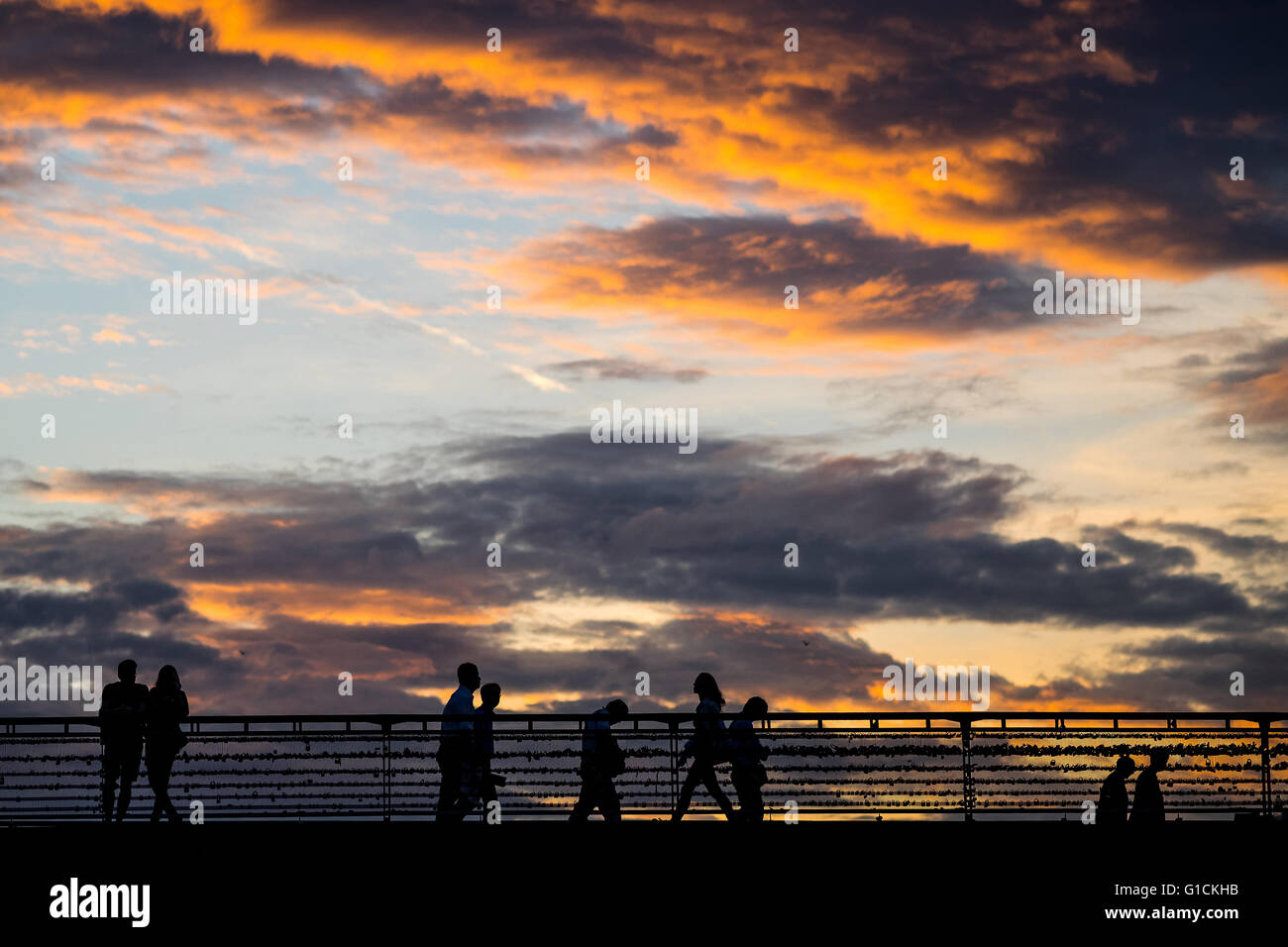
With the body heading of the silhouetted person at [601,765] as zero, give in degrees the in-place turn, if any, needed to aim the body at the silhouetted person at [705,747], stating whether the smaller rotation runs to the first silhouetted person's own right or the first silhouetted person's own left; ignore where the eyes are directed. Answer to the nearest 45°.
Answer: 0° — they already face them

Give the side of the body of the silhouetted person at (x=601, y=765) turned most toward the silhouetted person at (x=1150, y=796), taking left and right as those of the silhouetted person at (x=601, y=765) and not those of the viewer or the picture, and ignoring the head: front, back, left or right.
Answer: front

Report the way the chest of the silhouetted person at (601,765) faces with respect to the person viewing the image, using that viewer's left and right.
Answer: facing to the right of the viewer

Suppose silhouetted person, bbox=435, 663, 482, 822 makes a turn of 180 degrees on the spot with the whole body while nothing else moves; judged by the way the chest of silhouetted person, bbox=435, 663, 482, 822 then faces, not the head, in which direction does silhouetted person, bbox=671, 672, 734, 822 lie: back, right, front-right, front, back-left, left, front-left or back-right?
back

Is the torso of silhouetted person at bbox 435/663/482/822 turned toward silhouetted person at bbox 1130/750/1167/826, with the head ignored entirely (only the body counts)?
yes

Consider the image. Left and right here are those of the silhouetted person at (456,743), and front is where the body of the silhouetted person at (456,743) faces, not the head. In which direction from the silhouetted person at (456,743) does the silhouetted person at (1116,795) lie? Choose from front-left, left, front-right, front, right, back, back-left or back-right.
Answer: front

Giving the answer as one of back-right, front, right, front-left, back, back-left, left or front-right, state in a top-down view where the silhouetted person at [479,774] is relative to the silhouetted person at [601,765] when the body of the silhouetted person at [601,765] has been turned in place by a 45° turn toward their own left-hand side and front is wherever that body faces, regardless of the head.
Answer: back-left

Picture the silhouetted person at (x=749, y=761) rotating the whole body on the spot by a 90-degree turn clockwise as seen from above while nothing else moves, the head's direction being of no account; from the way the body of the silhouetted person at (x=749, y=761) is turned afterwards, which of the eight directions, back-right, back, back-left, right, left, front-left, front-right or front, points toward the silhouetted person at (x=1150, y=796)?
left

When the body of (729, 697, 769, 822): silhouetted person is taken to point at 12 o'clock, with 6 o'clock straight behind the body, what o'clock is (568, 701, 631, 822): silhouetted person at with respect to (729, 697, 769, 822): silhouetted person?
(568, 701, 631, 822): silhouetted person is roughly at 6 o'clock from (729, 697, 769, 822): silhouetted person.

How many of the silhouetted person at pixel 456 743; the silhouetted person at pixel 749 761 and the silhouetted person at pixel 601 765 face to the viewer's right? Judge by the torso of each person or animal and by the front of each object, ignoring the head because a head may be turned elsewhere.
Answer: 3

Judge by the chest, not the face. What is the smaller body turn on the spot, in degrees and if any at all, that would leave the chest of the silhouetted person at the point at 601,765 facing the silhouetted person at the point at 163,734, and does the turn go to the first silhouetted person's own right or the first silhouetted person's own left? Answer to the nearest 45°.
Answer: approximately 180°

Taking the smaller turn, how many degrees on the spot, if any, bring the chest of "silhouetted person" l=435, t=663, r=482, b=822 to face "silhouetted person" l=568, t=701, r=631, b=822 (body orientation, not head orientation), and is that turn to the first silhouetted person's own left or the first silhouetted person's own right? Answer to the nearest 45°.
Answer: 0° — they already face them

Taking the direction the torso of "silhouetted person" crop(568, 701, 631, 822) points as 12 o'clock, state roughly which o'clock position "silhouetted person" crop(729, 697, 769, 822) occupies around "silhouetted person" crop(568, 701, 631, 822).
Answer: "silhouetted person" crop(729, 697, 769, 822) is roughly at 12 o'clock from "silhouetted person" crop(568, 701, 631, 822).

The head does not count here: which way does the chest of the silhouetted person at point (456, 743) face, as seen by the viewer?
to the viewer's right

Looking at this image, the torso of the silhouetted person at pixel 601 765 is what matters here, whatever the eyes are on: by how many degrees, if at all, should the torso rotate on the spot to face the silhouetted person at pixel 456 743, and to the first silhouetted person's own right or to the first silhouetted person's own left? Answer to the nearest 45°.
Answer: approximately 180°

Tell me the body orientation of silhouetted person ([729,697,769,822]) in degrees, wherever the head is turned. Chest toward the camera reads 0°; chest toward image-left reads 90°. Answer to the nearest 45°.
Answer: approximately 270°

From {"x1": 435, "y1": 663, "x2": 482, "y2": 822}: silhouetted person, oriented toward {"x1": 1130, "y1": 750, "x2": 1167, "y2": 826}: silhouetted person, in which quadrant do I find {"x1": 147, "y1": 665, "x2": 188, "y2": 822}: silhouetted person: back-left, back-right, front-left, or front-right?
back-left
